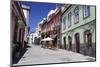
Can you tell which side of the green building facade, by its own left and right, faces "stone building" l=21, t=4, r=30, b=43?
front

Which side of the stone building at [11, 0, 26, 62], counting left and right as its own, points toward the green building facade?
front

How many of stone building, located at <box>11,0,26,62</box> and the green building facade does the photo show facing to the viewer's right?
1

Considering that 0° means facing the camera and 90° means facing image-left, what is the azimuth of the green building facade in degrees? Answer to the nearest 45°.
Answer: approximately 45°

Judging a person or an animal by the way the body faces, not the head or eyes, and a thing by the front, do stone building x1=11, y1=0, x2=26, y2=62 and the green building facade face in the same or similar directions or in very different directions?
very different directions
